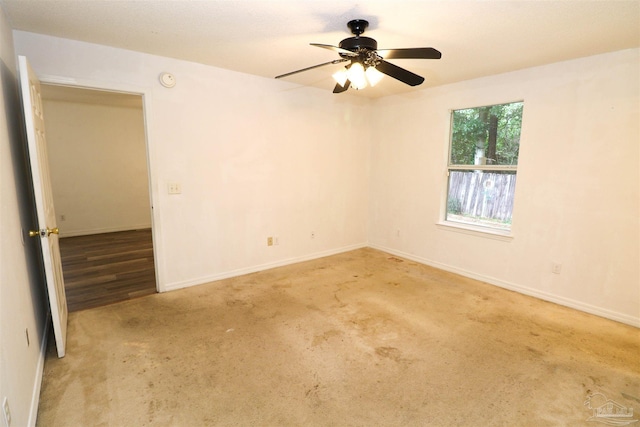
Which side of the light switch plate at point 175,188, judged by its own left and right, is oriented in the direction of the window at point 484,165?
left

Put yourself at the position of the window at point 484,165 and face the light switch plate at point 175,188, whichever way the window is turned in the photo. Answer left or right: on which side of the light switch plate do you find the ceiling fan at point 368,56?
left

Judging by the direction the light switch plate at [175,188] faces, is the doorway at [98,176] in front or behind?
behind

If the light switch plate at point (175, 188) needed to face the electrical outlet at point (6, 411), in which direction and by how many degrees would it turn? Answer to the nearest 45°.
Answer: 0° — it already faces it

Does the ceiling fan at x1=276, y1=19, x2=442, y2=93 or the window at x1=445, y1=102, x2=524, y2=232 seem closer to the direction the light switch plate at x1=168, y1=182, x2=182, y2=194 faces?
the ceiling fan

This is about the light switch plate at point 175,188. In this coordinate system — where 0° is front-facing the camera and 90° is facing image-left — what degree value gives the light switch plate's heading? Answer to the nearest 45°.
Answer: approximately 0°

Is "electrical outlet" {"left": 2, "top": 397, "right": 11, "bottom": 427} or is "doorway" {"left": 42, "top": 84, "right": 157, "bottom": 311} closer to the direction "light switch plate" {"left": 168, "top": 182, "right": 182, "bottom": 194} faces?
the electrical outlet

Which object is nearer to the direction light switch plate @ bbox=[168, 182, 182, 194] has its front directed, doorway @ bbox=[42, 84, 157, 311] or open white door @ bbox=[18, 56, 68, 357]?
the open white door

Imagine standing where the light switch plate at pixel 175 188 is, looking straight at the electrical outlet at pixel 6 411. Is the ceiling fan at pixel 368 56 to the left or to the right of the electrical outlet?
left

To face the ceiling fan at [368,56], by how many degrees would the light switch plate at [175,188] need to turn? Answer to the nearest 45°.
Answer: approximately 45° to its left

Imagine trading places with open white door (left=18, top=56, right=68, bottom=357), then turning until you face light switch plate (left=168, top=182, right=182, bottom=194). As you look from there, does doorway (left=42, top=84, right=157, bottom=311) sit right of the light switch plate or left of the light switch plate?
left
